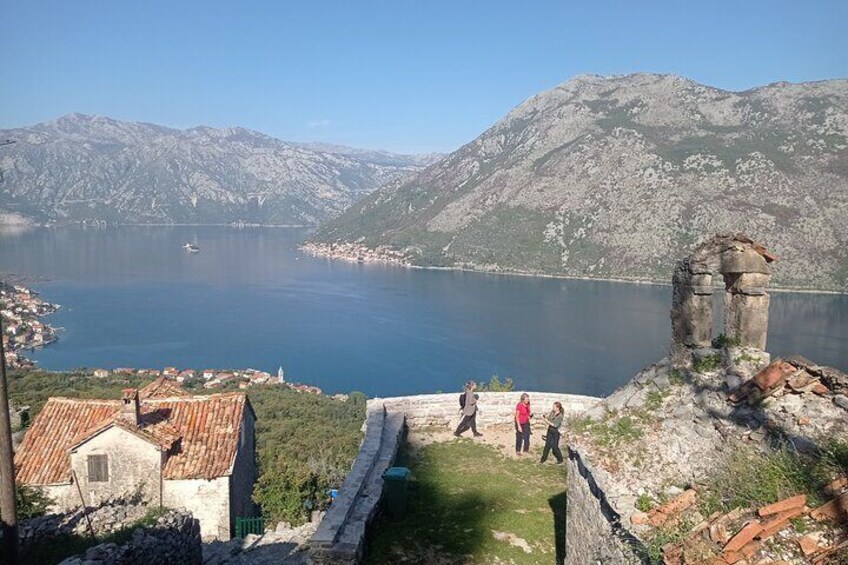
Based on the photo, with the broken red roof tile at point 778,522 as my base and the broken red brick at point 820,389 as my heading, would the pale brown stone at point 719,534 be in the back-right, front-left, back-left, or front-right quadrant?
back-left

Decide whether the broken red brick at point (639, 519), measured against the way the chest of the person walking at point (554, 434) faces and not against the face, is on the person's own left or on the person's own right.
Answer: on the person's own left

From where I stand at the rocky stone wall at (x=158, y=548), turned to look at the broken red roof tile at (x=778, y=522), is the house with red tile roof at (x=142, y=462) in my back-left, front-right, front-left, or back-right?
back-left

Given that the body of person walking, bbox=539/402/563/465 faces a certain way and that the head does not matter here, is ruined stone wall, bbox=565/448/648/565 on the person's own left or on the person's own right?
on the person's own left

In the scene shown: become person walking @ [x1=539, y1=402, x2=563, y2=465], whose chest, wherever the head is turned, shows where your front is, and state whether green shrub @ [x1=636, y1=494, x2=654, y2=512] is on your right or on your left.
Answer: on your left

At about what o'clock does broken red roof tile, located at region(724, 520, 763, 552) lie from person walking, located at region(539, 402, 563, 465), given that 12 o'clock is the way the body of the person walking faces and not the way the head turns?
The broken red roof tile is roughly at 10 o'clock from the person walking.

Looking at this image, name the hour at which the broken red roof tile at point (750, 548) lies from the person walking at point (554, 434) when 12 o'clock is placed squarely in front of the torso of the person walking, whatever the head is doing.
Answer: The broken red roof tile is roughly at 10 o'clock from the person walking.

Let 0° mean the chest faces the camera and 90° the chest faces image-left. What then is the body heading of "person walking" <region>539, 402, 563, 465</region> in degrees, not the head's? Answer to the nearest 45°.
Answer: approximately 45°

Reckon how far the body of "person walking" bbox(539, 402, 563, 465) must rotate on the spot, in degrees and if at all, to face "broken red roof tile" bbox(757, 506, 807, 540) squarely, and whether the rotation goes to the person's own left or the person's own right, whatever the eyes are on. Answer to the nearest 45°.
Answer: approximately 45° to the person's own left

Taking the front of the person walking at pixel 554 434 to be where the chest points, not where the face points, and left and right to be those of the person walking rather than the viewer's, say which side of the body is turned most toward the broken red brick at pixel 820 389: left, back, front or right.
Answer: left
